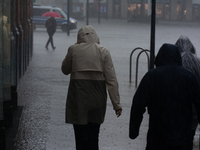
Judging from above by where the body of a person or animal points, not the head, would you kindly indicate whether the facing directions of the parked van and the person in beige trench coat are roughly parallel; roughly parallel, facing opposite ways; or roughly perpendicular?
roughly perpendicular

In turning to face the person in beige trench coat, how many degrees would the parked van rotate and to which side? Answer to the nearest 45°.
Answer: approximately 90° to its right

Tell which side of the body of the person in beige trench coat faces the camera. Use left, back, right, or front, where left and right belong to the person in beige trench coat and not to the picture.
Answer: back

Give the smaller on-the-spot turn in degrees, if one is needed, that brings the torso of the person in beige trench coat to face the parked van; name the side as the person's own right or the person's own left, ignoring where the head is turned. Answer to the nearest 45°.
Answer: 0° — they already face it

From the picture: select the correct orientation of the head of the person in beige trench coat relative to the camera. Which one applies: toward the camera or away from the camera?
away from the camera

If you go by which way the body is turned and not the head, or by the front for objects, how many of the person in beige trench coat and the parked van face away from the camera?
1

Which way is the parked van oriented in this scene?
to the viewer's right
